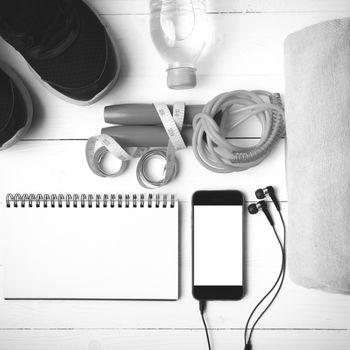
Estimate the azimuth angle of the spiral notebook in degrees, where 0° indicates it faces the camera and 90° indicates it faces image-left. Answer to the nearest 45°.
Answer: approximately 0°

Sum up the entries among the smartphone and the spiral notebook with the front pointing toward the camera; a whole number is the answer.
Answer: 2

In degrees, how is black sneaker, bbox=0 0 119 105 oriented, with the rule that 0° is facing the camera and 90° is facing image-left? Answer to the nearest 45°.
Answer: approximately 315°

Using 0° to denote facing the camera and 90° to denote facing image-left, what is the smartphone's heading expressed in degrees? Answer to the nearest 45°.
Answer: approximately 0°
